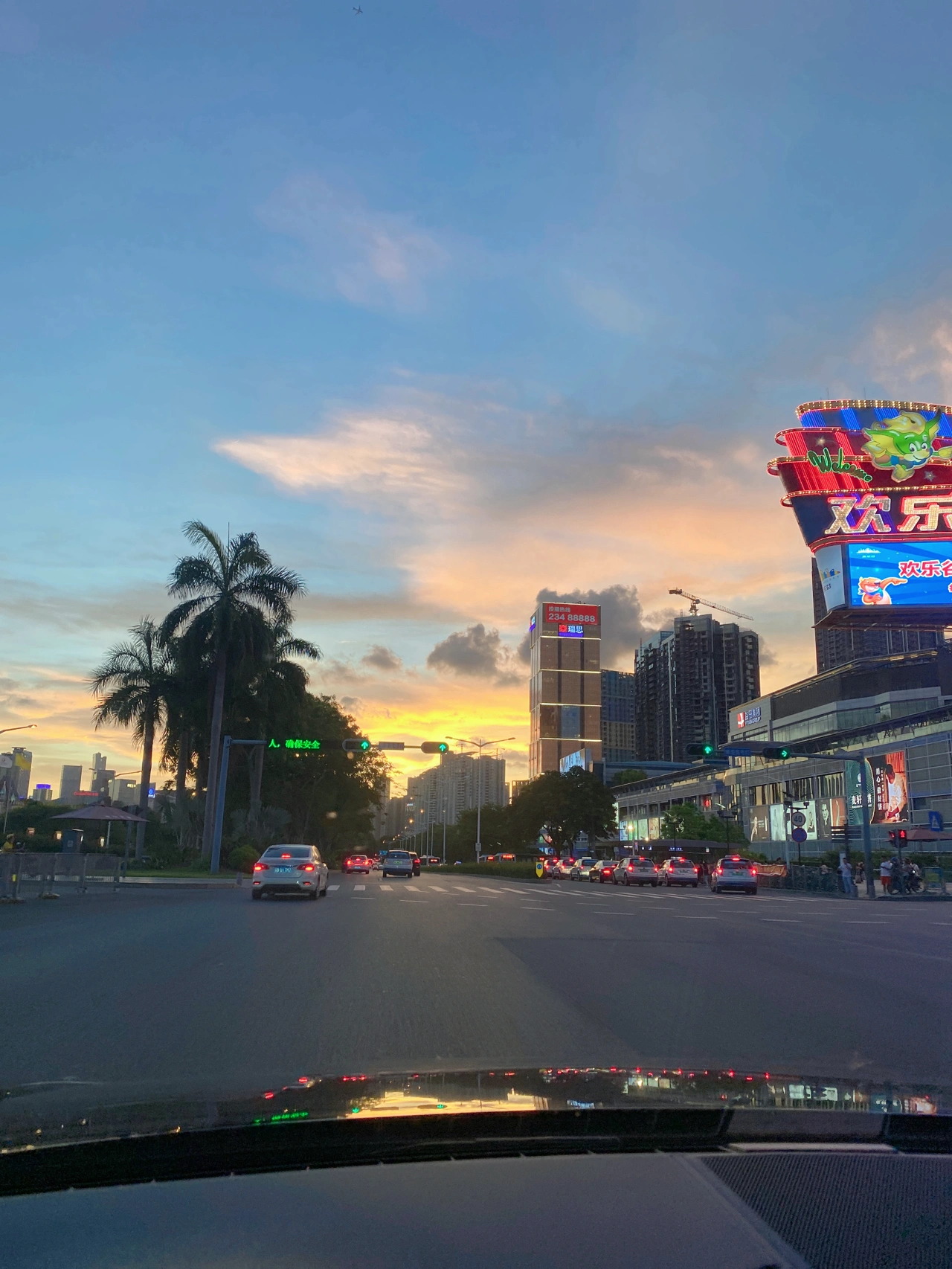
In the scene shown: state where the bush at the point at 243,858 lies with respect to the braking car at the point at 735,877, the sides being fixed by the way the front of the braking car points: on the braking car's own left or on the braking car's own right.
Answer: on the braking car's own left

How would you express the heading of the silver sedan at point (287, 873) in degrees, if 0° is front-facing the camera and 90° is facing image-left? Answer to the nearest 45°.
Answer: approximately 180°

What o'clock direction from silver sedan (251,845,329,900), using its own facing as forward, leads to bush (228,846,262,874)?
The bush is roughly at 12 o'clock from the silver sedan.

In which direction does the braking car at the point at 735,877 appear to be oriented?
away from the camera

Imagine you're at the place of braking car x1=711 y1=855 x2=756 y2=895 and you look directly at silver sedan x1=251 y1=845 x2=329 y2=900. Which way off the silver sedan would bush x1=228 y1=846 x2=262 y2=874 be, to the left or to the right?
right

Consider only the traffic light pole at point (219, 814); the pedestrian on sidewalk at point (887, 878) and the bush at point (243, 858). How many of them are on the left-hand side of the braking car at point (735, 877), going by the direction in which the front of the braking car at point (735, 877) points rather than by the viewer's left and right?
2

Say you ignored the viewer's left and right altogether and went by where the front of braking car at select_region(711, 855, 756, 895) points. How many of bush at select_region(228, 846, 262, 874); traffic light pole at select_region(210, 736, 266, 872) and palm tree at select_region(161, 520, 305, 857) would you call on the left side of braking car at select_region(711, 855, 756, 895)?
3
